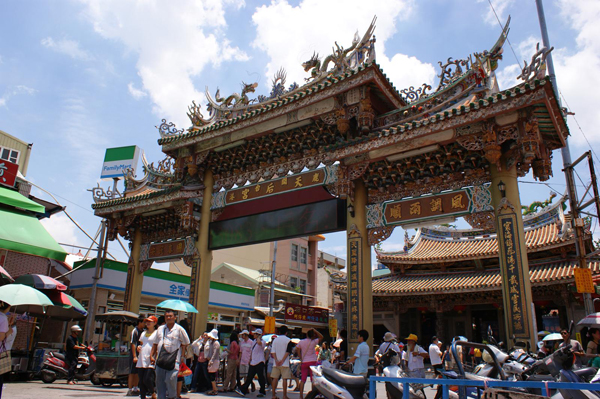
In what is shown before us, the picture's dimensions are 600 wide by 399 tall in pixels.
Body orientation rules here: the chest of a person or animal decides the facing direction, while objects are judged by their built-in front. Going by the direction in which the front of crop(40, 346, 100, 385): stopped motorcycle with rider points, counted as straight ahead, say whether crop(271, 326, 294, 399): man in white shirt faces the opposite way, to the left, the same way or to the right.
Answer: to the left

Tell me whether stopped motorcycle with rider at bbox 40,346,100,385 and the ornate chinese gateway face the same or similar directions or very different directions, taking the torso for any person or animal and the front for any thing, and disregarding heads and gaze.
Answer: very different directions

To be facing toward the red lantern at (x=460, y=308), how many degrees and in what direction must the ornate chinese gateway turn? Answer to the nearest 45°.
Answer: approximately 180°
